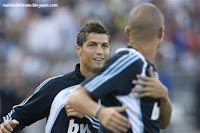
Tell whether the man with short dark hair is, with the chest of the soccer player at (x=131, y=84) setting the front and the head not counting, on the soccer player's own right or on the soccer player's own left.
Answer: on the soccer player's own left

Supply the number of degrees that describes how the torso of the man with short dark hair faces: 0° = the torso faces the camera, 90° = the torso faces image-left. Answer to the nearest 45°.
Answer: approximately 315°

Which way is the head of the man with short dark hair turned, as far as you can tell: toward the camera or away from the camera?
toward the camera

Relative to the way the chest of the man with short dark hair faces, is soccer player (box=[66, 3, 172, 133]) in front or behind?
in front
